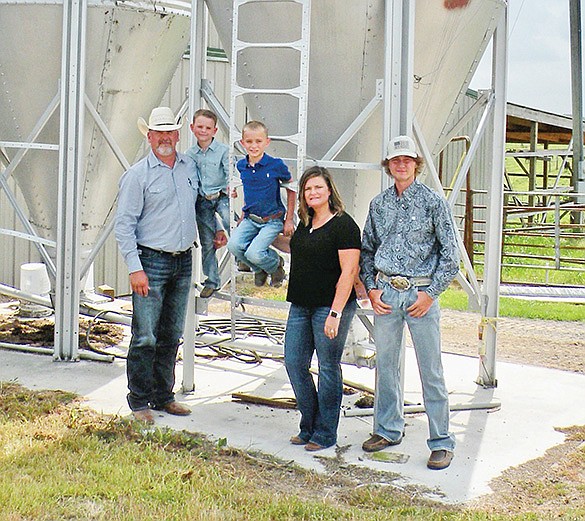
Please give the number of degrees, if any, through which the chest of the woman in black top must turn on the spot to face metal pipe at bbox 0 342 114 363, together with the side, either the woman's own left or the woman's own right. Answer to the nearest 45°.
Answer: approximately 90° to the woman's own right

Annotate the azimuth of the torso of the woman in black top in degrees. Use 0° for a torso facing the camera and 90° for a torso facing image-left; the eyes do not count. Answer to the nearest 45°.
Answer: approximately 45°

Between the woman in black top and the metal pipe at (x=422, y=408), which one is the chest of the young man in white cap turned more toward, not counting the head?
the woman in black top

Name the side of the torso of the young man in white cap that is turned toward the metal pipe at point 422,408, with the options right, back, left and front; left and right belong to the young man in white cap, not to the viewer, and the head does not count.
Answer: back

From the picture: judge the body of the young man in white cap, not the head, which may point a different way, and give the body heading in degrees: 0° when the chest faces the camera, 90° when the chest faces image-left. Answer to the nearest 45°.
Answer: approximately 0°

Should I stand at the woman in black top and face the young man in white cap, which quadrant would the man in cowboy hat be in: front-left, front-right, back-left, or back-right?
back-left

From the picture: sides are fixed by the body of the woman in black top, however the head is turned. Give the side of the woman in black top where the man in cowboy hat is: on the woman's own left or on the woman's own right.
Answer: on the woman's own right

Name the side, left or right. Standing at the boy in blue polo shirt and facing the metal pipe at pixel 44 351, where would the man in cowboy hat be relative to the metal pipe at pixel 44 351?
left

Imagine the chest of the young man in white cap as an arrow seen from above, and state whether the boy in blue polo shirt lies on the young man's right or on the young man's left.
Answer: on the young man's right

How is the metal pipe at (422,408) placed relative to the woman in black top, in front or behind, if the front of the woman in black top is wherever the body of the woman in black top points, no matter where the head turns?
behind

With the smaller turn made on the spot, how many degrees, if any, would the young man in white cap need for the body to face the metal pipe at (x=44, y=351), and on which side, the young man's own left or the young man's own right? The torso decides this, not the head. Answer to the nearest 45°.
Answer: approximately 135° to the young man's own right
